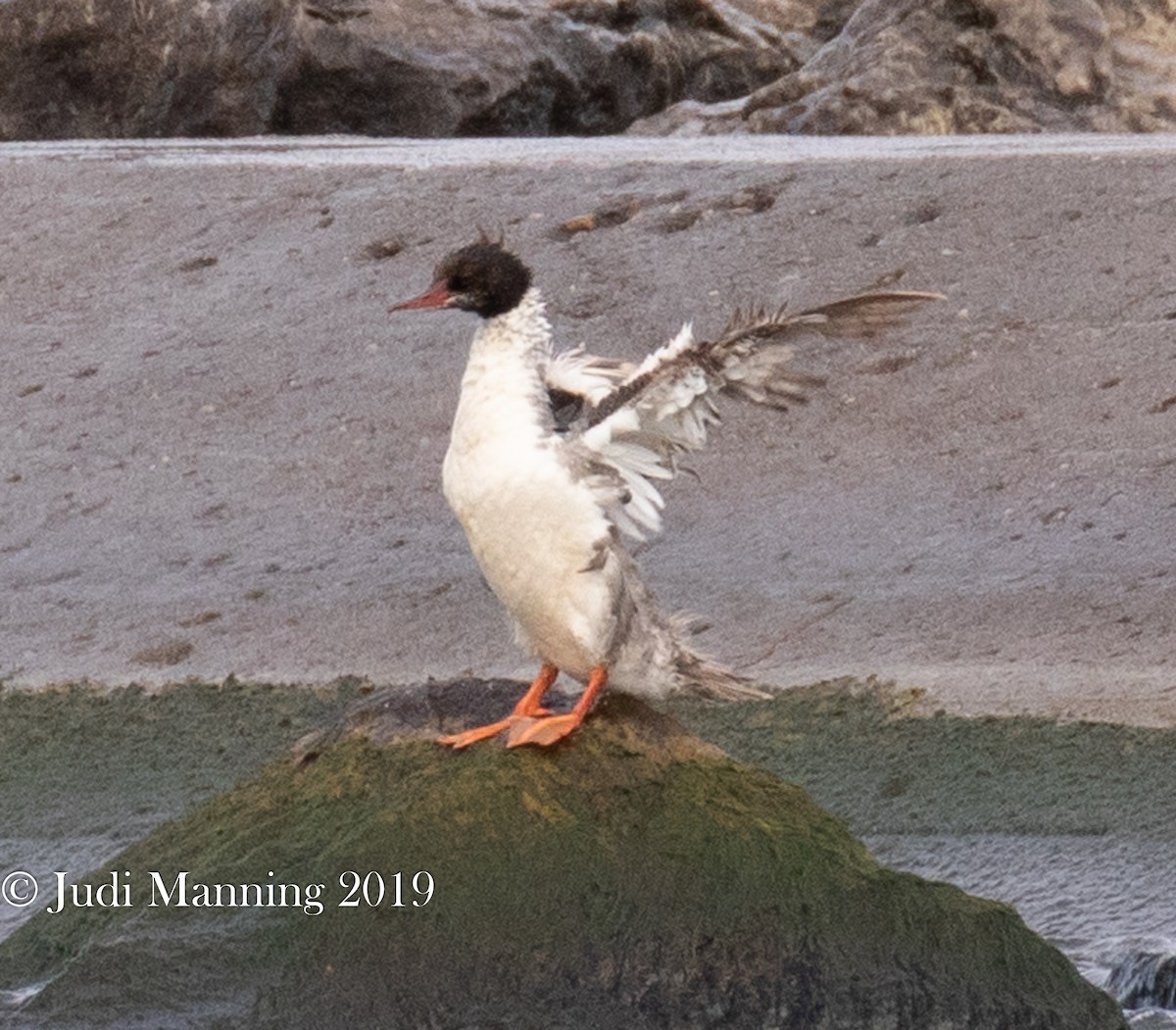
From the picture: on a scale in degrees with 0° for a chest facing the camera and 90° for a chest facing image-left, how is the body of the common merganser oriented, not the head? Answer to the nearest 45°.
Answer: approximately 90°

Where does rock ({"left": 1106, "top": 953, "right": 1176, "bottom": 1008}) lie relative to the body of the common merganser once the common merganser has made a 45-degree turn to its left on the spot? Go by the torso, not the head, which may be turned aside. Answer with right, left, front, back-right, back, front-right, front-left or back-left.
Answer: back-left

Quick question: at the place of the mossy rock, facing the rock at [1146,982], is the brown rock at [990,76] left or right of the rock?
left

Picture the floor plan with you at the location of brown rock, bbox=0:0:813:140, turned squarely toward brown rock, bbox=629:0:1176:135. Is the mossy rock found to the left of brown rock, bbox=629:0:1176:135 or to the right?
right

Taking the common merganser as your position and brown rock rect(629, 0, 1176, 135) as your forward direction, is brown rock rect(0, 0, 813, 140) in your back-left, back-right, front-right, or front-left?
front-left

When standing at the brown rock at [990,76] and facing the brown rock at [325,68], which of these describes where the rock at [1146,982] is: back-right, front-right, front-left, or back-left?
back-left

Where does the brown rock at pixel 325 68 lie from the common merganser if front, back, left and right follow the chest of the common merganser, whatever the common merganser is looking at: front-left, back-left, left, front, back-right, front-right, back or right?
right

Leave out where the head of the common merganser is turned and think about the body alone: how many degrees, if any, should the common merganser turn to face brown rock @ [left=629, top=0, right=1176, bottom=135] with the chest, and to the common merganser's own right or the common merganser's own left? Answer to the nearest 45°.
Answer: approximately 90° to the common merganser's own right

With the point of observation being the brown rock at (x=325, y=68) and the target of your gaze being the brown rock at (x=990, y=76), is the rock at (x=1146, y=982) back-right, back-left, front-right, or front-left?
front-right
